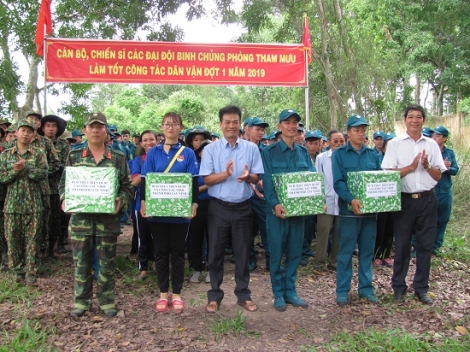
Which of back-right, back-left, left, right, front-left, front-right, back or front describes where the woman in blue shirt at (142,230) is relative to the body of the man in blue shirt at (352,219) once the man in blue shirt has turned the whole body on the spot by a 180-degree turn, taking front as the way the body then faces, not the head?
front-left

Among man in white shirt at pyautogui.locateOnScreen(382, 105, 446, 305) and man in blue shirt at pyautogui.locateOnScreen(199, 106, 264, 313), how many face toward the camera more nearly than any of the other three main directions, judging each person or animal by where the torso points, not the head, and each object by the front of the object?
2

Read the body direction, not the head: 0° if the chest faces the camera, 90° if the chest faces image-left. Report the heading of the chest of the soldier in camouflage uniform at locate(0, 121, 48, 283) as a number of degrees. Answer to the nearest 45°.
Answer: approximately 0°

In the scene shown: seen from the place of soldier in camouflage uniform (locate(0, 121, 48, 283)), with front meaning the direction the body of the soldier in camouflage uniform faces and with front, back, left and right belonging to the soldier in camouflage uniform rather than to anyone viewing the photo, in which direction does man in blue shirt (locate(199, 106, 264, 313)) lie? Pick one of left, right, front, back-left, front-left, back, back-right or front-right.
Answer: front-left

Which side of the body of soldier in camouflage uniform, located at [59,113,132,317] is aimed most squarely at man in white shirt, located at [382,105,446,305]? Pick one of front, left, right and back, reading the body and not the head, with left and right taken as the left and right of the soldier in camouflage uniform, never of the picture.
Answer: left

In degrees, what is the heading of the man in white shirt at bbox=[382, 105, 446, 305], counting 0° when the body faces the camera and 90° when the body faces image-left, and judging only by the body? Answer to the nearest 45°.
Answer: approximately 0°
